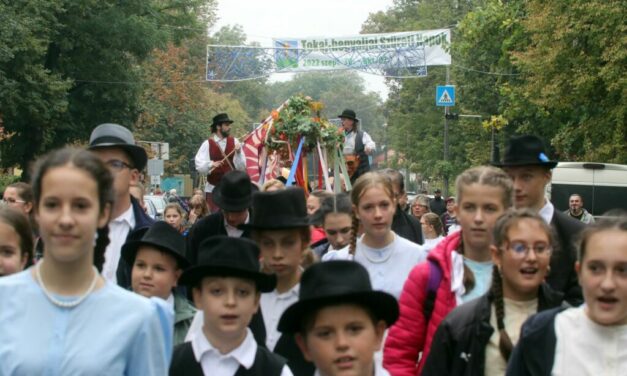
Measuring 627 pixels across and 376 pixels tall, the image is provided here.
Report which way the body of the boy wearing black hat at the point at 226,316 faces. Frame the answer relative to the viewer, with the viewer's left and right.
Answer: facing the viewer

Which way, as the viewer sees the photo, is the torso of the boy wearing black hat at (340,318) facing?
toward the camera

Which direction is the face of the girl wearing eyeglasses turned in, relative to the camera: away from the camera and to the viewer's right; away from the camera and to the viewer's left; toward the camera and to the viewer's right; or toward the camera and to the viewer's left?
toward the camera and to the viewer's right

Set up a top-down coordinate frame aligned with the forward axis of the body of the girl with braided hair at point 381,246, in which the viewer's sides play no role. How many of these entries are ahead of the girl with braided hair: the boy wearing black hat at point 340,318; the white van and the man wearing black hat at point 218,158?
1

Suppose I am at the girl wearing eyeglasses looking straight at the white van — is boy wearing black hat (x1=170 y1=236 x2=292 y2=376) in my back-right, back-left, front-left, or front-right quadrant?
back-left

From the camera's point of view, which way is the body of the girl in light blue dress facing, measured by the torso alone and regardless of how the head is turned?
toward the camera

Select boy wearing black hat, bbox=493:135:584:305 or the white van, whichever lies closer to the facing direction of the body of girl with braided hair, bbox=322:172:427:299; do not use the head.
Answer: the boy wearing black hat

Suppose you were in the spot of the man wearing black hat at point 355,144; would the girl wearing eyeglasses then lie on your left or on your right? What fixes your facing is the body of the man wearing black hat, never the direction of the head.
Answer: on your left

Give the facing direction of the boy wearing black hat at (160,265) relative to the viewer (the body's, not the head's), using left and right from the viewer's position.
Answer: facing the viewer and to the left of the viewer

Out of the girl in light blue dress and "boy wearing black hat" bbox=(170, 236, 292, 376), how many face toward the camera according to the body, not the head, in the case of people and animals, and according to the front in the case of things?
2

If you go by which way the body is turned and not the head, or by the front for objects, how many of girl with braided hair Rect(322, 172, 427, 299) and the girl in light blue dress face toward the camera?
2

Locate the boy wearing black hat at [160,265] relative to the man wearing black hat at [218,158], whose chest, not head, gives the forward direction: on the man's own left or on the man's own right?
on the man's own right

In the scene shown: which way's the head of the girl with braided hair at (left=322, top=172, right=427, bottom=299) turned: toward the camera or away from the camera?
toward the camera

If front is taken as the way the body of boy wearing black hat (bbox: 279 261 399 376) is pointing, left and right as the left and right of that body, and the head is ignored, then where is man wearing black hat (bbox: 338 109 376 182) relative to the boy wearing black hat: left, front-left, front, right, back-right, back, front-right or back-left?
back

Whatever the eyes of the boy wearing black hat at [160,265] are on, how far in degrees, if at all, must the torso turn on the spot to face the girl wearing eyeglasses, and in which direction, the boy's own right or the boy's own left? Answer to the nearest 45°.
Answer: approximately 90° to the boy's own left

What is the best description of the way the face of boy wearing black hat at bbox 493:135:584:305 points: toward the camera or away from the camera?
toward the camera
